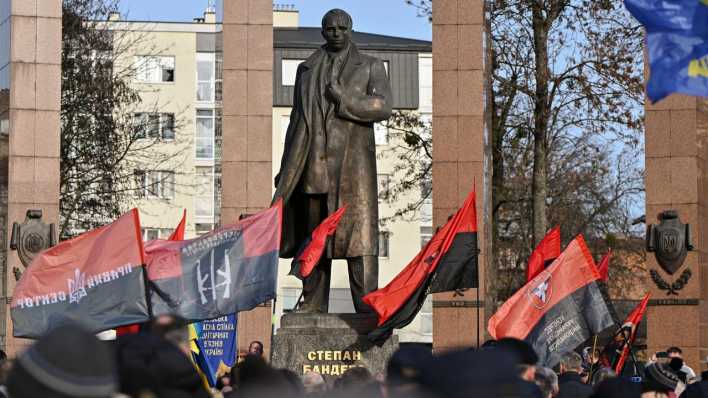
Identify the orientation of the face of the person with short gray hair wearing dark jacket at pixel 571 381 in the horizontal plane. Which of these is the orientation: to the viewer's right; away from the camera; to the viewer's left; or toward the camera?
away from the camera

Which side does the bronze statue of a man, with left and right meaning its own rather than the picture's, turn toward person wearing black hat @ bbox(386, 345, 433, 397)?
front

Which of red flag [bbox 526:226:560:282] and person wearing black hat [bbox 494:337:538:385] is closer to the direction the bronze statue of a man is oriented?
the person wearing black hat

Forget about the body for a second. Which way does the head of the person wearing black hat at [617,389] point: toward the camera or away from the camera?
away from the camera

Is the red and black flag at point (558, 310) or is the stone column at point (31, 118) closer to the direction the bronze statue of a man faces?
the red and black flag

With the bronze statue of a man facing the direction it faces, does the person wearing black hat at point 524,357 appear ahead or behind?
ahead

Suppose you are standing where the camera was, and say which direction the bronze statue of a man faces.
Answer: facing the viewer

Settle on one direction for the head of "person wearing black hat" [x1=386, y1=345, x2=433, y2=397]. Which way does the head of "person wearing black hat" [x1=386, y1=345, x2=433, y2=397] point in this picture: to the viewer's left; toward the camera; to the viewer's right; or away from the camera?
away from the camera

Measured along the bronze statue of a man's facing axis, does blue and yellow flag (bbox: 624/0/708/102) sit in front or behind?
in front
